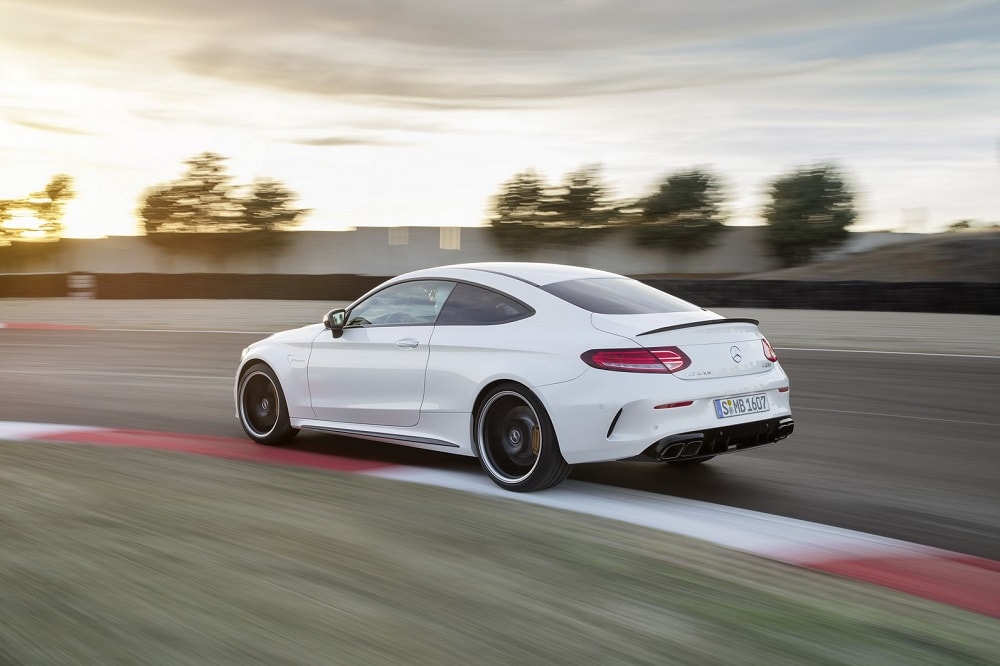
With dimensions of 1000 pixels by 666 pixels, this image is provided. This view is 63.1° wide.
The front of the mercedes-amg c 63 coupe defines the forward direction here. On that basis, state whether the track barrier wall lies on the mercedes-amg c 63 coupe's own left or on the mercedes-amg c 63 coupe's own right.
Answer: on the mercedes-amg c 63 coupe's own right

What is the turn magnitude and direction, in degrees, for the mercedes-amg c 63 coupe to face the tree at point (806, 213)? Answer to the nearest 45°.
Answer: approximately 45° to its right

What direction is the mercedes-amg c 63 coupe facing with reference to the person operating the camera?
facing away from the viewer and to the left of the viewer
